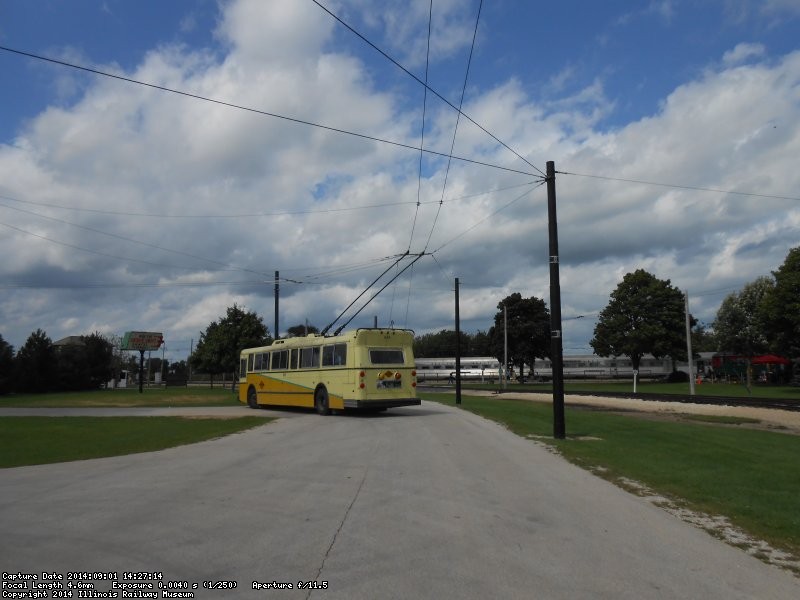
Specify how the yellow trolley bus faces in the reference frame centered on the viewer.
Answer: facing away from the viewer and to the left of the viewer

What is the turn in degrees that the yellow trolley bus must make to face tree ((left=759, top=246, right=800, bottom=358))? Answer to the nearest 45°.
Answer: approximately 90° to its right

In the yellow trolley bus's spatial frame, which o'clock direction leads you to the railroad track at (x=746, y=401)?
The railroad track is roughly at 4 o'clock from the yellow trolley bus.

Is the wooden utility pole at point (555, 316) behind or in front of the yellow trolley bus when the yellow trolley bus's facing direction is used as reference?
behind

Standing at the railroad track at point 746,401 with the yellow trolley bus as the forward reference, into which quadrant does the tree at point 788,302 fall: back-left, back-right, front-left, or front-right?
back-right
